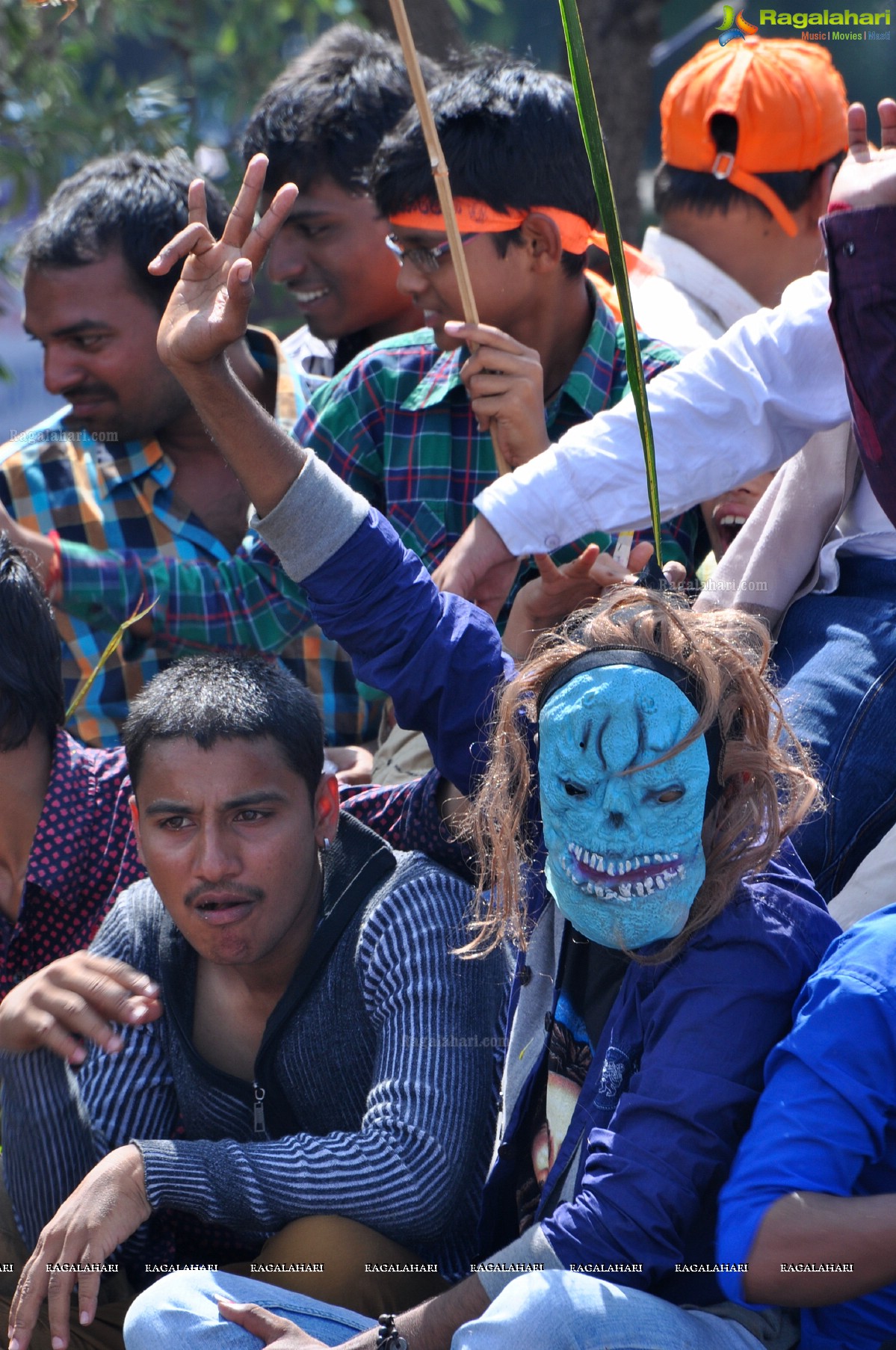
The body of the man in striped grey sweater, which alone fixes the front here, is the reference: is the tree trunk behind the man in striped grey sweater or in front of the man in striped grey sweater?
behind
